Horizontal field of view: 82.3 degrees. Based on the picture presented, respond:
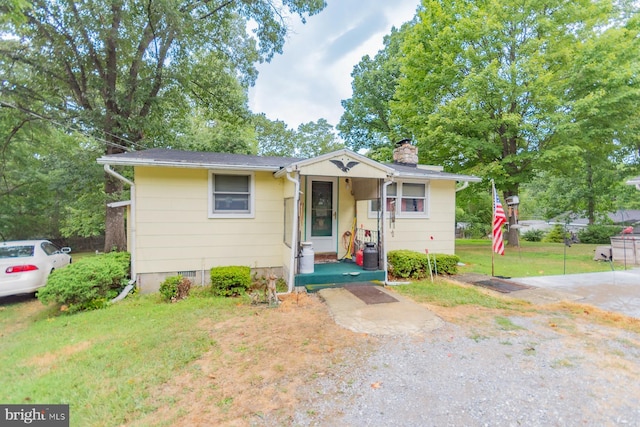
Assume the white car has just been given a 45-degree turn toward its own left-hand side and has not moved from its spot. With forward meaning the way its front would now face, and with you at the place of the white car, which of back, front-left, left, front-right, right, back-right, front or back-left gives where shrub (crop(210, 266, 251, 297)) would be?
back-right

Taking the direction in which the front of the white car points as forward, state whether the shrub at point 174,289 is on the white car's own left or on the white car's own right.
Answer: on the white car's own right

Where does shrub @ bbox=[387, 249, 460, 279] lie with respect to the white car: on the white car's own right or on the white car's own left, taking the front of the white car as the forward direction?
on the white car's own right

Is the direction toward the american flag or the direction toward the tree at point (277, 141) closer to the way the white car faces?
the tree

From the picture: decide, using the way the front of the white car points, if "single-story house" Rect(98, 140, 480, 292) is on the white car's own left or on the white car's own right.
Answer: on the white car's own right

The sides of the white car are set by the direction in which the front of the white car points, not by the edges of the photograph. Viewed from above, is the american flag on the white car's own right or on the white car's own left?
on the white car's own right

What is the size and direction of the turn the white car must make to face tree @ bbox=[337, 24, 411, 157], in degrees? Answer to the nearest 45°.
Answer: approximately 45° to its right

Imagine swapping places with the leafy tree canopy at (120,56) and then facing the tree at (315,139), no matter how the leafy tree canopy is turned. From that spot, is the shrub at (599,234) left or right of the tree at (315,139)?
right

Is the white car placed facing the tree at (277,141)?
yes

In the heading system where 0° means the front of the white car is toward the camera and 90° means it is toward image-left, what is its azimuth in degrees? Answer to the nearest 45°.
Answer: approximately 225°
